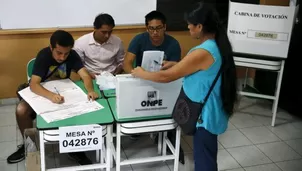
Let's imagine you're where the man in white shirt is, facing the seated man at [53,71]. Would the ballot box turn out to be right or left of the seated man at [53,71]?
left

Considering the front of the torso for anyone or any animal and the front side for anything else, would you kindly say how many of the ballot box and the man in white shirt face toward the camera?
2

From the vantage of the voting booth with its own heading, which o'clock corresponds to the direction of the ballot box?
The ballot box is roughly at 1 o'clock from the voting booth.

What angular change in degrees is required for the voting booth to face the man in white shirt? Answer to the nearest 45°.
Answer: approximately 45° to its right

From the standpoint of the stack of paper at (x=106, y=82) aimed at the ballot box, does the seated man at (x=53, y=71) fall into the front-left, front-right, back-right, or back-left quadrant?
back-right

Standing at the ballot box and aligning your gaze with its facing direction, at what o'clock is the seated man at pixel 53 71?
The seated man is roughly at 4 o'clock from the ballot box.

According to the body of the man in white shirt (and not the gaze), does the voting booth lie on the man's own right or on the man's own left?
on the man's own left

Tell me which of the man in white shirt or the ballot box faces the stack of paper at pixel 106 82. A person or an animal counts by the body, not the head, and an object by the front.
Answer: the man in white shirt

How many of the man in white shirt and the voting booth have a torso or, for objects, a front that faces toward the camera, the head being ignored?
2
